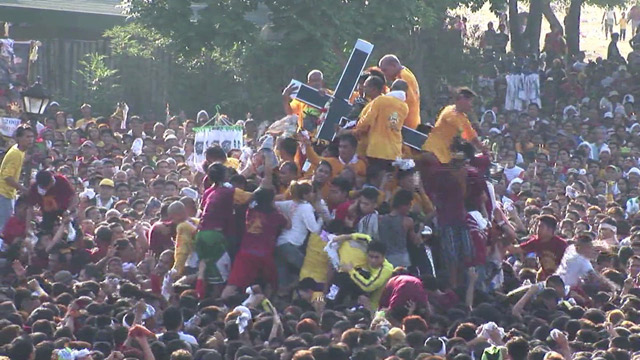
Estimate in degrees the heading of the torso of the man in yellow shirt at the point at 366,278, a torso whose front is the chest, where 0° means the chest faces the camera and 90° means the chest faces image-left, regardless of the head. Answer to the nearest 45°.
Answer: approximately 45°

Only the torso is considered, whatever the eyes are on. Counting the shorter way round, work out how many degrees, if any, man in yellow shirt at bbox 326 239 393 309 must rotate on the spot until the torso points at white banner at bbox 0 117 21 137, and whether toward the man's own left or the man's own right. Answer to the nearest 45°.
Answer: approximately 90° to the man's own right

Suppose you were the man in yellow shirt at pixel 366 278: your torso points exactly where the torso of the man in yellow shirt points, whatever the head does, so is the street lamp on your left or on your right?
on your right

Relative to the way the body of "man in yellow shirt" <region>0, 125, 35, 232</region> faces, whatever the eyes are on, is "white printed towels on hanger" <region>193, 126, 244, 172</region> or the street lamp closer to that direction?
the white printed towels on hanger

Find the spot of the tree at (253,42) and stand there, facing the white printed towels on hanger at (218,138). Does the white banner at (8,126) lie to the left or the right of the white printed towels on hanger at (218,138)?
right
